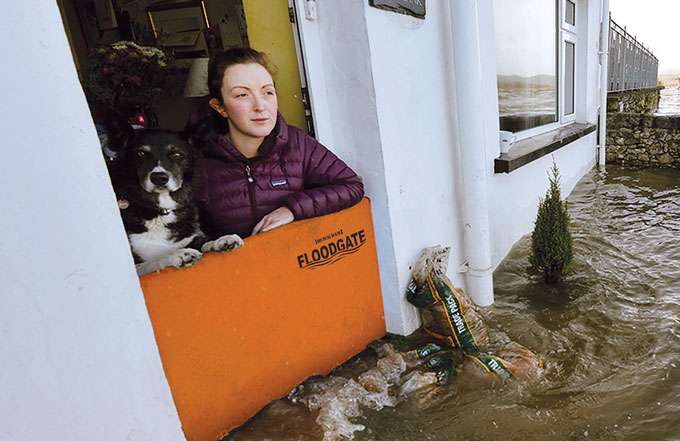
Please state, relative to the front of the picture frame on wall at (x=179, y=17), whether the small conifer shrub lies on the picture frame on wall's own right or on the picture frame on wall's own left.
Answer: on the picture frame on wall's own left

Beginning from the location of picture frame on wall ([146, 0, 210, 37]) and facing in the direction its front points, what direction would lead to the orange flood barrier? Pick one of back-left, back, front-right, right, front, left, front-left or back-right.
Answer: front

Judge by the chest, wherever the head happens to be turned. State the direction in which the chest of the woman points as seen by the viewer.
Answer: toward the camera

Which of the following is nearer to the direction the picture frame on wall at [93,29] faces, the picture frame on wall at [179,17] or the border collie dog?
the border collie dog

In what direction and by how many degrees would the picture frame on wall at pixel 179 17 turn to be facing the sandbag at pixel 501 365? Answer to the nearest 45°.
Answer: approximately 45° to its left

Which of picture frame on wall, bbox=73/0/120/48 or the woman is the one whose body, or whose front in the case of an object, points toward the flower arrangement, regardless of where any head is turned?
the picture frame on wall

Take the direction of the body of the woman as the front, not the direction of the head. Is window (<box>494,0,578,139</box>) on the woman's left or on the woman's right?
on the woman's left

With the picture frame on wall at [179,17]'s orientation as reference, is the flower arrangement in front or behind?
in front

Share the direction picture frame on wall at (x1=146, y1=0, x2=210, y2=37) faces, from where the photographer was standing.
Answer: facing the viewer

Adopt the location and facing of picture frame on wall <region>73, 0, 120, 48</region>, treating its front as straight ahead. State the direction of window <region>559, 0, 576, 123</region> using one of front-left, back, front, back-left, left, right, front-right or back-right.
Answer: left

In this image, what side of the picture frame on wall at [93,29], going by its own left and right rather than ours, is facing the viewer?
front

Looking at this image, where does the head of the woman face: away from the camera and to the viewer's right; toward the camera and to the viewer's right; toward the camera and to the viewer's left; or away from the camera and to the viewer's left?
toward the camera and to the viewer's right
